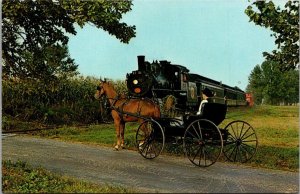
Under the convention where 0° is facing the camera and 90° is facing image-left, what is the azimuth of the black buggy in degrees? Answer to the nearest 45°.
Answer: approximately 135°

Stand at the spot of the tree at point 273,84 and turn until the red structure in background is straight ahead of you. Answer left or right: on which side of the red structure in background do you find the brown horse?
left

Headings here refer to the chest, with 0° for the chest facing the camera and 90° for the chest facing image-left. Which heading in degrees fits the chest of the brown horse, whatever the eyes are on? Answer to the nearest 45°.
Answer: approximately 90°

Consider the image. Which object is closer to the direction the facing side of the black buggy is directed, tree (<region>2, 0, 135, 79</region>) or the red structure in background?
the tree

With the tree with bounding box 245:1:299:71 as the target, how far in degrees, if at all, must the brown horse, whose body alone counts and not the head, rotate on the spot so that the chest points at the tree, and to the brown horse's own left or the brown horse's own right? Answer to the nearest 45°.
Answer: approximately 135° to the brown horse's own left
